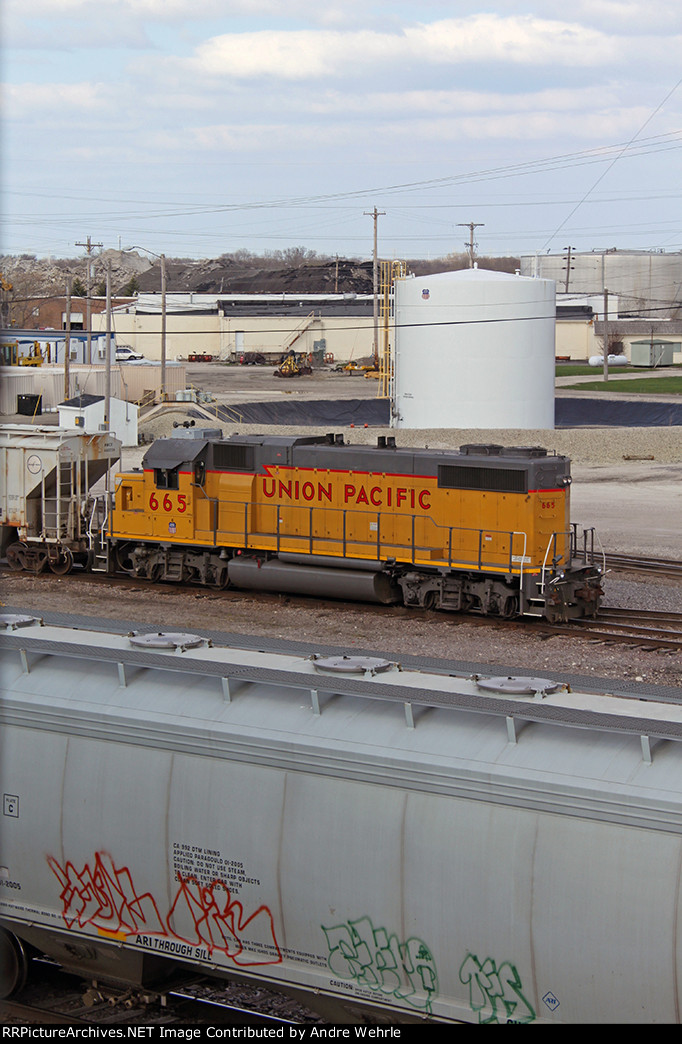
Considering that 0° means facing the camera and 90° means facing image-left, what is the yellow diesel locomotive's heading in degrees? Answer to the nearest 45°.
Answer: approximately 135°

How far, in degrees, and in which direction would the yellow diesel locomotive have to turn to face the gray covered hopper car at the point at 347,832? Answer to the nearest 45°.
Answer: approximately 135° to its left
